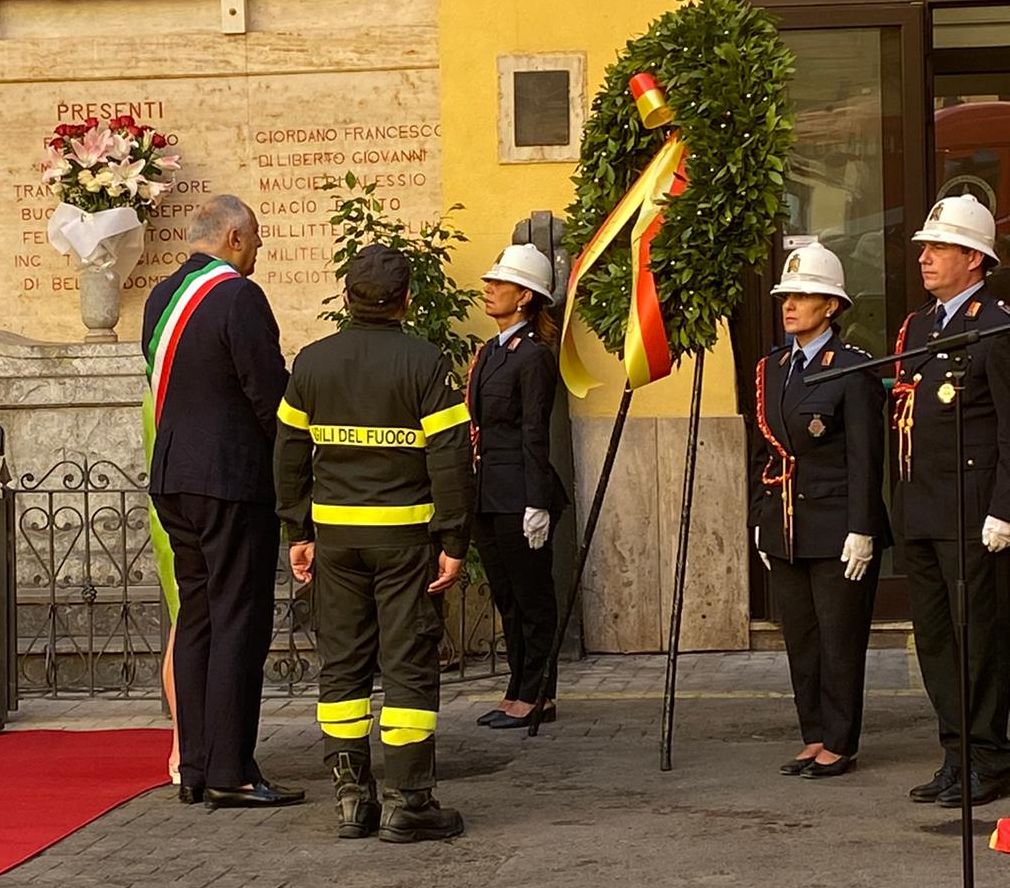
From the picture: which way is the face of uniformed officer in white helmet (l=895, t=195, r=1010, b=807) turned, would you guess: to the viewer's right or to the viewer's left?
to the viewer's left

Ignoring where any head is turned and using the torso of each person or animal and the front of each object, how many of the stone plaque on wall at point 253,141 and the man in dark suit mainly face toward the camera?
1

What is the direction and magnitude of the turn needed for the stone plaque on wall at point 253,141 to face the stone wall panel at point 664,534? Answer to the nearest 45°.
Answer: approximately 90° to its left

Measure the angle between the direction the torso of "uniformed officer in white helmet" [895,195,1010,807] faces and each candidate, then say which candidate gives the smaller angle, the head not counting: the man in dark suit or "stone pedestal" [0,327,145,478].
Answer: the man in dark suit

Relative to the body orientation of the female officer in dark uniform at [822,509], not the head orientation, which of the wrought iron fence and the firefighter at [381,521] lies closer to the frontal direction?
the firefighter

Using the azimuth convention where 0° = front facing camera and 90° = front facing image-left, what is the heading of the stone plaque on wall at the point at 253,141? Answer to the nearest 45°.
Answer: approximately 0°

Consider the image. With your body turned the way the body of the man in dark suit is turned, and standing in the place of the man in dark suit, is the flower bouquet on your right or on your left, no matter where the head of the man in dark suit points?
on your left

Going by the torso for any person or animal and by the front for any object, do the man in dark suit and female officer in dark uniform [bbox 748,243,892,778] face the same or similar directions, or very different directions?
very different directions

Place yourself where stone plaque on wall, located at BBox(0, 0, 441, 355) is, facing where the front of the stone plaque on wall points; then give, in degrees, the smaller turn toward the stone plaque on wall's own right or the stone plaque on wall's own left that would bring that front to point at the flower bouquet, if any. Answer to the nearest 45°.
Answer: approximately 90° to the stone plaque on wall's own right

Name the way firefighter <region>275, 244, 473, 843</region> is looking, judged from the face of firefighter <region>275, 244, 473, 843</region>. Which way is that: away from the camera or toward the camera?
away from the camera

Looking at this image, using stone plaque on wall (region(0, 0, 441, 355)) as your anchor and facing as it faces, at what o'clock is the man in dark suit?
The man in dark suit is roughly at 12 o'clock from the stone plaque on wall.
